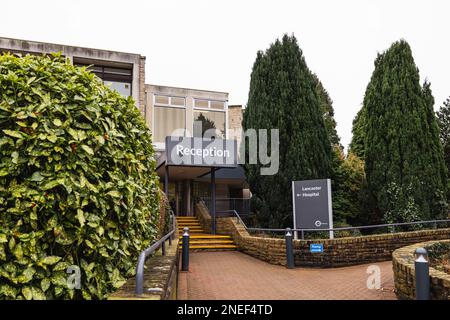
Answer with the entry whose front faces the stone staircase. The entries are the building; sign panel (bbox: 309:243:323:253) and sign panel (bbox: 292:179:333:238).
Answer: the building

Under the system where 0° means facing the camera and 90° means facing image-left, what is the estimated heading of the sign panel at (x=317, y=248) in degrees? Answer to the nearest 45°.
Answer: approximately 0°

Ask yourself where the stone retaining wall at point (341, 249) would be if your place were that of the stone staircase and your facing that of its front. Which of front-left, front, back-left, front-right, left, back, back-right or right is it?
front-left

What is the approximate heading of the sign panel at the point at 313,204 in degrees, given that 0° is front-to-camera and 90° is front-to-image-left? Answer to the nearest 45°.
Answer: approximately 0°

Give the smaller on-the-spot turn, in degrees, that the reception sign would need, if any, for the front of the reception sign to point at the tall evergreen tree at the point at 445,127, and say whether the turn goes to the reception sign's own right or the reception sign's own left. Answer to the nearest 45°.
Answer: approximately 135° to the reception sign's own left
